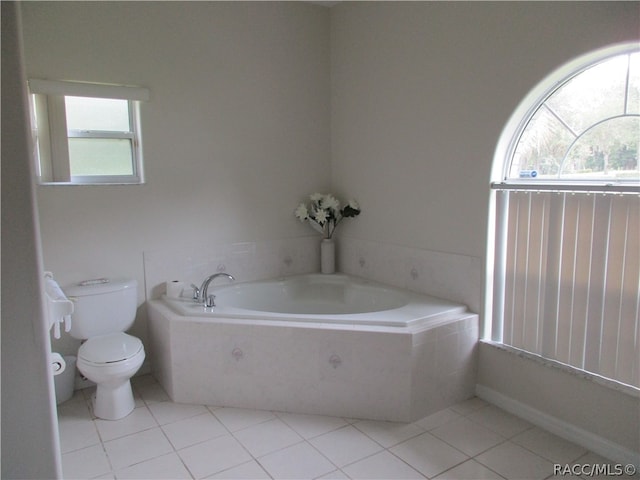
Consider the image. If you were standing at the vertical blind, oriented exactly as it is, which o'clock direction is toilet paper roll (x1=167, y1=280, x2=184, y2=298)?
The toilet paper roll is roughly at 1 o'clock from the vertical blind.

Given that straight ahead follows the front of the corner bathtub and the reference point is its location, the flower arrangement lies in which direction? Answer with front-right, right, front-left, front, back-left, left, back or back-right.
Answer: back

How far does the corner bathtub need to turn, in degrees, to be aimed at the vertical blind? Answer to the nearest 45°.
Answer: approximately 90° to its left

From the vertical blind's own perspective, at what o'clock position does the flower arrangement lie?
The flower arrangement is roughly at 2 o'clock from the vertical blind.

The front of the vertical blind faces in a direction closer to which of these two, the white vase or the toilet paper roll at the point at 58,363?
the toilet paper roll

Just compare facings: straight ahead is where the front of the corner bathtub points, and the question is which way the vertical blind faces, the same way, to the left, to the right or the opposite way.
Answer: to the right

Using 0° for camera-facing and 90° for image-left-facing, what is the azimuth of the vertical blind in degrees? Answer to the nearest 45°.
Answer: approximately 45°

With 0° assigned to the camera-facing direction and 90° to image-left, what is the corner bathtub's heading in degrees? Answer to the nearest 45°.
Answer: approximately 0°

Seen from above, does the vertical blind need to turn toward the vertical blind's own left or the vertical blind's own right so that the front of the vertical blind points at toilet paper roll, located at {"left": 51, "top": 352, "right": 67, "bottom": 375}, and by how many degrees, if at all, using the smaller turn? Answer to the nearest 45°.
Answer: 0° — it already faces it

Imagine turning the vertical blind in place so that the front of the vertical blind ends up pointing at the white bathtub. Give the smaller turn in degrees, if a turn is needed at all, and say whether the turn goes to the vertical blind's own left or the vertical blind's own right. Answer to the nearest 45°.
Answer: approximately 45° to the vertical blind's own right

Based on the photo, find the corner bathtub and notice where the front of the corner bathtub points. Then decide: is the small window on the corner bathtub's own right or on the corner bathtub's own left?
on the corner bathtub's own right
